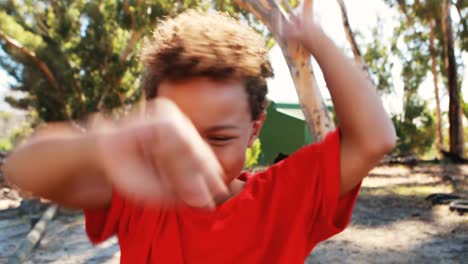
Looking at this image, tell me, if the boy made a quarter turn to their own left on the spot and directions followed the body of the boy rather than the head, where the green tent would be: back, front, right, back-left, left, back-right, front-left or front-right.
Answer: left

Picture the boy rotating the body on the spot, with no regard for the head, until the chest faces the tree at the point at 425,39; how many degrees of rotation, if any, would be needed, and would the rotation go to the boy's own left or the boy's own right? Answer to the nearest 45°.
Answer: approximately 135° to the boy's own left

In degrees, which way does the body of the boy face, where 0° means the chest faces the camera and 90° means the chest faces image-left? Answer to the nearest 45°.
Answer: approximately 0°
